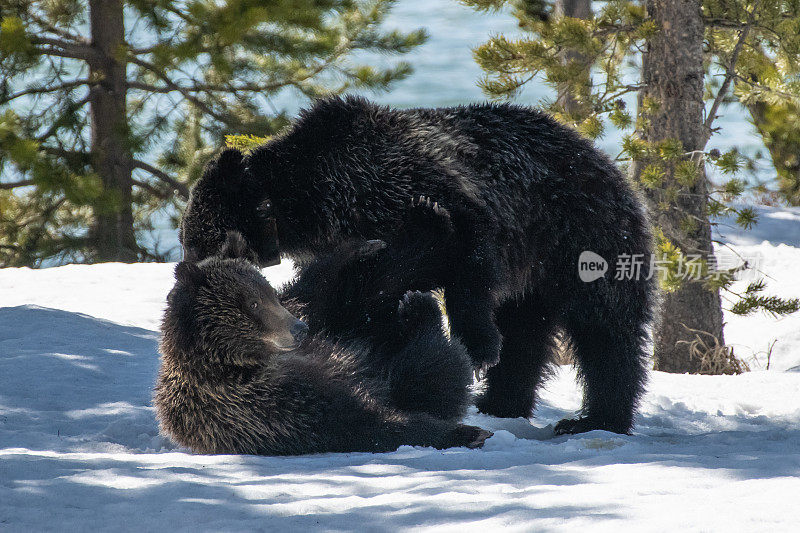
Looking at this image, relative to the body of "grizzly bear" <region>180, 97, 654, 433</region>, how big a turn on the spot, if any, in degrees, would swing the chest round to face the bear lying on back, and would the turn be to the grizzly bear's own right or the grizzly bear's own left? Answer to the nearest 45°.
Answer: approximately 45° to the grizzly bear's own left

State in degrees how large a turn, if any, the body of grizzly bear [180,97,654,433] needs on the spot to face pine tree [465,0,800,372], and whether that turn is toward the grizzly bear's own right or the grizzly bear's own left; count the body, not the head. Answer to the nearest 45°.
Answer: approximately 135° to the grizzly bear's own right

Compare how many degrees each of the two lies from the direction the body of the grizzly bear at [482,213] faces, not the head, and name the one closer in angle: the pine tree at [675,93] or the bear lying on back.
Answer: the bear lying on back

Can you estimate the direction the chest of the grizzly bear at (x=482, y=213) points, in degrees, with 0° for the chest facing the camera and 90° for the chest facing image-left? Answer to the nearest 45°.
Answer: approximately 90°
